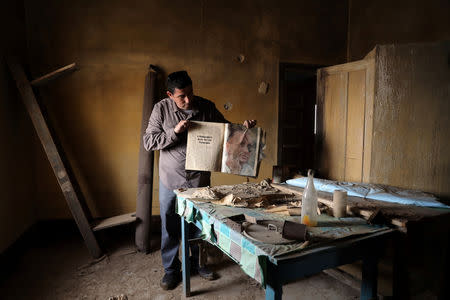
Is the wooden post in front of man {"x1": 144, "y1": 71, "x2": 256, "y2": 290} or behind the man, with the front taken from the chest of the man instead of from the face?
behind

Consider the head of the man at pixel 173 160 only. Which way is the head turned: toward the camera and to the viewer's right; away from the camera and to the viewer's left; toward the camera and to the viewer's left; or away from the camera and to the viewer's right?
toward the camera and to the viewer's right

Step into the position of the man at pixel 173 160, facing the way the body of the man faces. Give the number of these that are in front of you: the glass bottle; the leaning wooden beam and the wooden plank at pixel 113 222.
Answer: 1

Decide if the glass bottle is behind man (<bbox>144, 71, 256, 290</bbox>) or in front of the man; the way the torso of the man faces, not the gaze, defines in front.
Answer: in front

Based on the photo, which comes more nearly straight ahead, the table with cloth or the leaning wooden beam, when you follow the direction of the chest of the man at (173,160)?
the table with cloth

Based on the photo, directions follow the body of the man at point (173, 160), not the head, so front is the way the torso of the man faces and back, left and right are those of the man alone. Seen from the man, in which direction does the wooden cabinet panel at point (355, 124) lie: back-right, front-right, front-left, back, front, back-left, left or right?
front-left

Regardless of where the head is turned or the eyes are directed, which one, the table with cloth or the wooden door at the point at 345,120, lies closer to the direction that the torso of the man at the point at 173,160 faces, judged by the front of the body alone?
the table with cloth

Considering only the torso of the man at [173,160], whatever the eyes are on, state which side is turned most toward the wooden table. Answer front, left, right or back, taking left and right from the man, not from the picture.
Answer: front

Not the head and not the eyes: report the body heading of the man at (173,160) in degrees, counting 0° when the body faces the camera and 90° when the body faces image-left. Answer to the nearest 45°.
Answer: approximately 315°

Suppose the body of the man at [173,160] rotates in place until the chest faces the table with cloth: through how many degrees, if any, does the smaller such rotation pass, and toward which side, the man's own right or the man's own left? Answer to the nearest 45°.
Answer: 0° — they already face it
